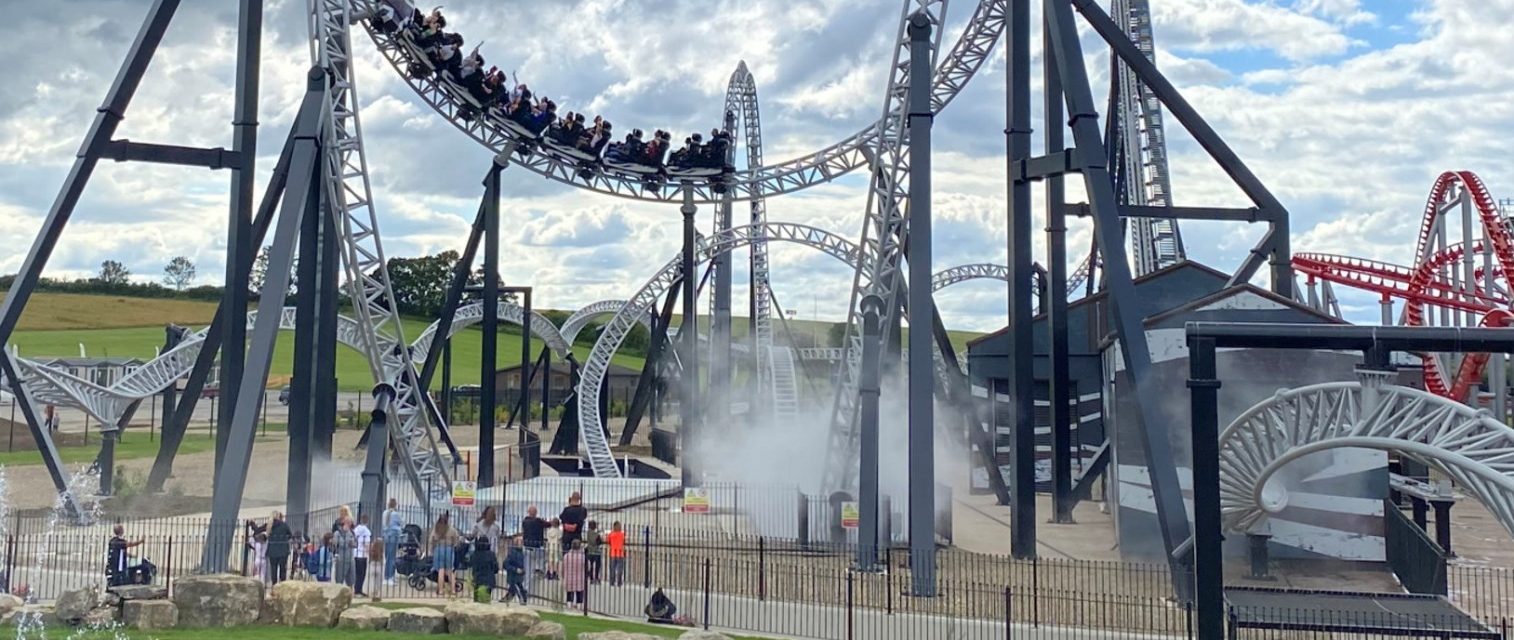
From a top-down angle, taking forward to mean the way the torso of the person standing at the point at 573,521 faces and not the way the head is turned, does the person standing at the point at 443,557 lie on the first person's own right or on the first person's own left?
on the first person's own left

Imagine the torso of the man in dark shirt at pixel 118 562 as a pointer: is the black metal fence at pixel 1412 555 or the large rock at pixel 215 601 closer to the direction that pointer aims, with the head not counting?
the black metal fence

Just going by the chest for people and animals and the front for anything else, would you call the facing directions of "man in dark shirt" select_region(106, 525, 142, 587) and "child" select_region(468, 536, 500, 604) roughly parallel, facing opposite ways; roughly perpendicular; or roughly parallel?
roughly perpendicular

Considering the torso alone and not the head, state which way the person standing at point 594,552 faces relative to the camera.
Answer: away from the camera

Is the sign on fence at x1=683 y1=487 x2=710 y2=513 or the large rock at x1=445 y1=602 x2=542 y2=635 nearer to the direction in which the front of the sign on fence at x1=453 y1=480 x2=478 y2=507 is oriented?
the large rock

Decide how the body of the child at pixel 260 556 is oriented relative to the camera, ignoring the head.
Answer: away from the camera

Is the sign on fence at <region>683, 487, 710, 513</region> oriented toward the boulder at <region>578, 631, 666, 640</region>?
yes

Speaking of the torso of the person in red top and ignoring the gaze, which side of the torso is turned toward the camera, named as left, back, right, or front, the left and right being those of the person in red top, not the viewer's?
back

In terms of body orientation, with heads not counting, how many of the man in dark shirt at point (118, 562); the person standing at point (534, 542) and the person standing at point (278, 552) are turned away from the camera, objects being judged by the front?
2

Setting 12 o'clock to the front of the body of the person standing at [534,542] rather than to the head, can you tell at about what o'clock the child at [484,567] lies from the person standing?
The child is roughly at 7 o'clock from the person standing.

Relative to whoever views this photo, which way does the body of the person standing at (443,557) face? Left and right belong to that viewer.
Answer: facing away from the viewer

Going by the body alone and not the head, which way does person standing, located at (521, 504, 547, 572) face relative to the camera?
away from the camera

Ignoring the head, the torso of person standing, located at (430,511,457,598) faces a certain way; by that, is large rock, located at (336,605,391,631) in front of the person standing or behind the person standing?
behind

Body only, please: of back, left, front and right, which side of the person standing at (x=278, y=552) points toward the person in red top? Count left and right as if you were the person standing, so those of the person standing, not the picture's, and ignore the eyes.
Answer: right

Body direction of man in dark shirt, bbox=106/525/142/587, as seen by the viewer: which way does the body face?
to the viewer's right

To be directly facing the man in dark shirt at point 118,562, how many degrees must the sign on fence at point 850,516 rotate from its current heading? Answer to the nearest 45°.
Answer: approximately 45° to its right

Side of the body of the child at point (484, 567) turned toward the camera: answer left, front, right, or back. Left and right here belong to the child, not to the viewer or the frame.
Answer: back
